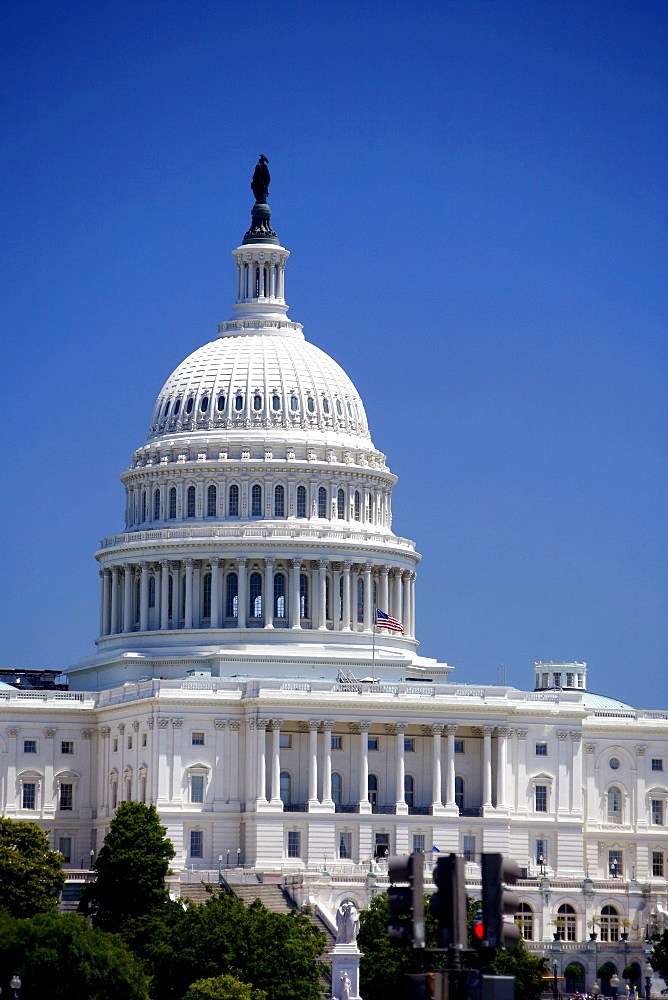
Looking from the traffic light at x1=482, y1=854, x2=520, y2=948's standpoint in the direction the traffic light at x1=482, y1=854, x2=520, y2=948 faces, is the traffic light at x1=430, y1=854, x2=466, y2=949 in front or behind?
behind

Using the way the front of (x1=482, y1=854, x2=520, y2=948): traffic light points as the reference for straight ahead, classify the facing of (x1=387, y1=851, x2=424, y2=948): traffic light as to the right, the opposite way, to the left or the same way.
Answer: the opposite way

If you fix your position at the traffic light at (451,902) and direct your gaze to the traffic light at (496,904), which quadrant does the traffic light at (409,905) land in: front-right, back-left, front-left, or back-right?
back-right
